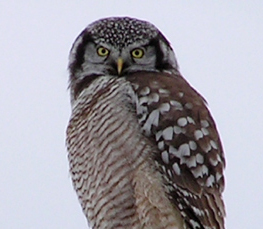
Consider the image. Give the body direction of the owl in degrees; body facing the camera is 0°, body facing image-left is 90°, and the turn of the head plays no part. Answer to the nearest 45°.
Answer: approximately 45°
